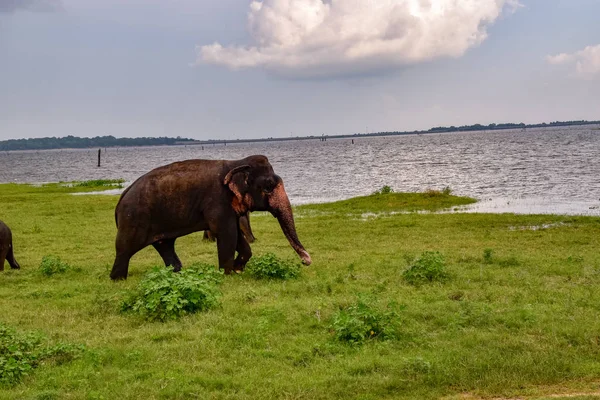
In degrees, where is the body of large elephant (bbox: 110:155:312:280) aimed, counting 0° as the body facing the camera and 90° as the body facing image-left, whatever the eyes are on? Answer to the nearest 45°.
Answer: approximately 270°

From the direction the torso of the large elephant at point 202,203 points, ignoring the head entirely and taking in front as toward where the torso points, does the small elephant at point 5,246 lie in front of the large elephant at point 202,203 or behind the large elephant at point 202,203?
behind

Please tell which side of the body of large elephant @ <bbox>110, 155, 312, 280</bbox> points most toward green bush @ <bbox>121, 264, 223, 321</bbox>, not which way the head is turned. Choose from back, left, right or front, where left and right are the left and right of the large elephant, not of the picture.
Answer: right
